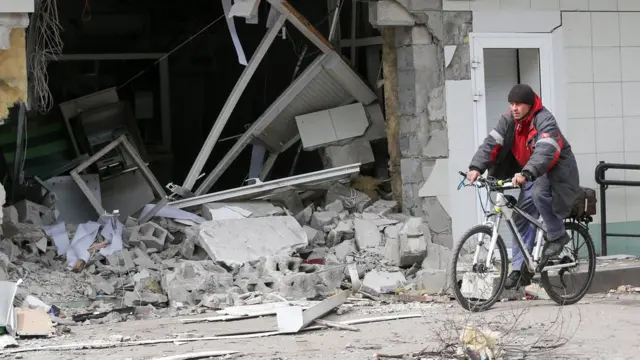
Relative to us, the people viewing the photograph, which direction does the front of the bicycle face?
facing the viewer and to the left of the viewer

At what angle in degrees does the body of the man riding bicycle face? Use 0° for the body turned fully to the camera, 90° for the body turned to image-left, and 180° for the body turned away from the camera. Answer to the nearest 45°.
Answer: approximately 45°

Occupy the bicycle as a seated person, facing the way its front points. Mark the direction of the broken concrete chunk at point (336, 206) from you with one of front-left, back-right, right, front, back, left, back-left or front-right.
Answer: right

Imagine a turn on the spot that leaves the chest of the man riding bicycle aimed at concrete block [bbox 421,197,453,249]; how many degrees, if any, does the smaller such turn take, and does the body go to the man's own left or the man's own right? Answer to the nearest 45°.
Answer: approximately 90° to the man's own right

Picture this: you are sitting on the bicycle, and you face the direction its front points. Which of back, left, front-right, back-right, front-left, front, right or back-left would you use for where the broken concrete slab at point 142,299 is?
front-right

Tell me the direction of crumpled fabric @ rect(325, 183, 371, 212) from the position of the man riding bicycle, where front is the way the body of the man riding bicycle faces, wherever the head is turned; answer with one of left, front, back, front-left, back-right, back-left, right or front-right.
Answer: right

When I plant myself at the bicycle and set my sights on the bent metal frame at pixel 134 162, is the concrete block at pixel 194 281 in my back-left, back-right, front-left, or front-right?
front-left

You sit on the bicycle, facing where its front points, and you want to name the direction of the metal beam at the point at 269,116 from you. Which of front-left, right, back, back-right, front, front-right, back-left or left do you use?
right

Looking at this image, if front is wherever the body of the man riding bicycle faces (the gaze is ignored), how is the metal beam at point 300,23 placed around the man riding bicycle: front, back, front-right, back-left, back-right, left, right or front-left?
right

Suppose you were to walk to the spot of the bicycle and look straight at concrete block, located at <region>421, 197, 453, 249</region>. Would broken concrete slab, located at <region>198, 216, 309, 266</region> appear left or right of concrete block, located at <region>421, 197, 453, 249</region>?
left

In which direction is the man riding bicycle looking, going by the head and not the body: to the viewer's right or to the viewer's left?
to the viewer's left
